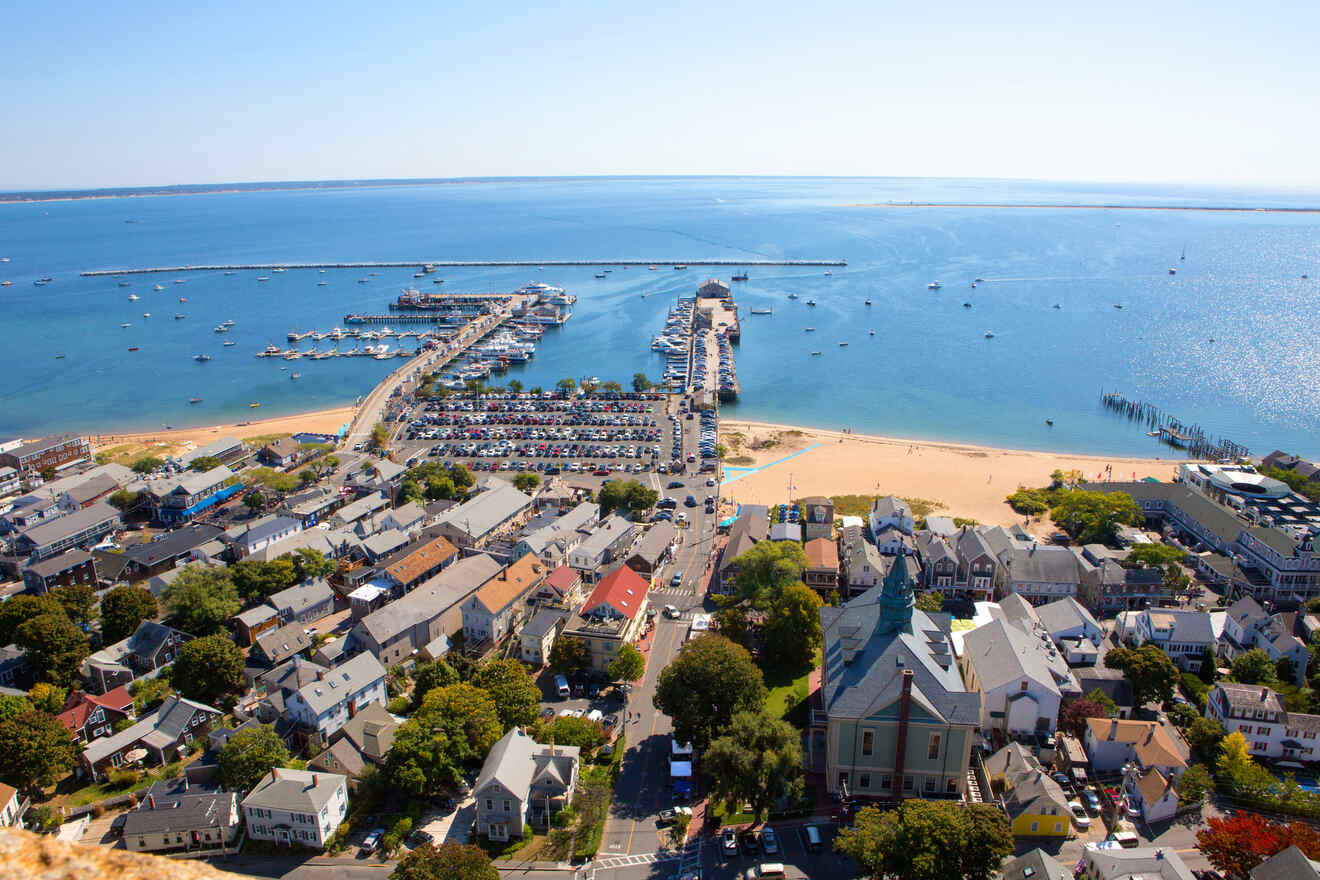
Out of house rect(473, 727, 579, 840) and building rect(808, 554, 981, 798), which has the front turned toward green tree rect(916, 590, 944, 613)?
building rect(808, 554, 981, 798)

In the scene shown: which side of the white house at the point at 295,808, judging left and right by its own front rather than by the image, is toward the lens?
front

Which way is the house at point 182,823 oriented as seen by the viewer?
toward the camera

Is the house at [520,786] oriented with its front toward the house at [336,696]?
no

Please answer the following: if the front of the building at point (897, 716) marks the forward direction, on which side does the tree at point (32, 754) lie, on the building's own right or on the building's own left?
on the building's own left

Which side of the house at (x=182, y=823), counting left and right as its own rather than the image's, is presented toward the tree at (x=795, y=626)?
left

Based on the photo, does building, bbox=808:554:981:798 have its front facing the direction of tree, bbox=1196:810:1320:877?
no

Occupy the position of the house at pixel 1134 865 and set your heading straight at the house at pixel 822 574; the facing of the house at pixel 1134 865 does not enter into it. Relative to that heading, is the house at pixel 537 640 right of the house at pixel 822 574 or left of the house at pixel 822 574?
left

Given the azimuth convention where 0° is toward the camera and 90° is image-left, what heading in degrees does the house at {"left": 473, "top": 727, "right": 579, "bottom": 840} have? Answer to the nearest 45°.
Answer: approximately 0°

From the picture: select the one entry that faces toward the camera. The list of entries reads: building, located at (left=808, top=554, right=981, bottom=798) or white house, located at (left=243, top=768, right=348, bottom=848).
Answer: the white house

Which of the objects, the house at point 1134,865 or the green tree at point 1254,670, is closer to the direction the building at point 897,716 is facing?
the green tree

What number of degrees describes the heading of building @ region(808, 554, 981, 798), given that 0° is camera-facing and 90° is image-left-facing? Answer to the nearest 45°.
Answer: approximately 180°

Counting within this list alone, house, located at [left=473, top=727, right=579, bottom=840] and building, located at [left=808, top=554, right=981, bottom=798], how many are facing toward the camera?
1

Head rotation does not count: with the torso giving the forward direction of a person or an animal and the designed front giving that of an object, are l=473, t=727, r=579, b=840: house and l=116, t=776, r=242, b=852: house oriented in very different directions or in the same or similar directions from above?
same or similar directions

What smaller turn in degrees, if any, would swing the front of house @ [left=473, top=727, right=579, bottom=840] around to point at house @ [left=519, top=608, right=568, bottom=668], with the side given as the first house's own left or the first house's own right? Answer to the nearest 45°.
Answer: approximately 180°

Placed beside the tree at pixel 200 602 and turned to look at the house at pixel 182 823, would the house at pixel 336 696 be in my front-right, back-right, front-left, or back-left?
front-left
